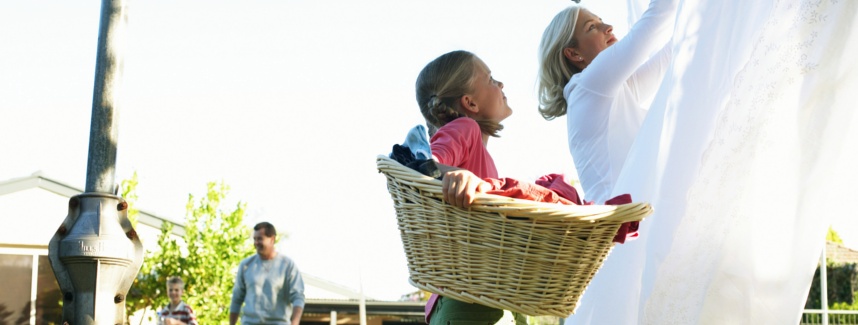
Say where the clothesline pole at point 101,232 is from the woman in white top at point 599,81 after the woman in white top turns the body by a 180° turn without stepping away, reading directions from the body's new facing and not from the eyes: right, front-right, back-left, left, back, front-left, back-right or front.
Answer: front

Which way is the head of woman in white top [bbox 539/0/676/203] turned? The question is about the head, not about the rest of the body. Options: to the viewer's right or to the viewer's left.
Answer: to the viewer's right

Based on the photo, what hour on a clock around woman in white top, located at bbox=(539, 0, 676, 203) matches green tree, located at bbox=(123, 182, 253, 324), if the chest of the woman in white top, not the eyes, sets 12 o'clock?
The green tree is roughly at 8 o'clock from the woman in white top.

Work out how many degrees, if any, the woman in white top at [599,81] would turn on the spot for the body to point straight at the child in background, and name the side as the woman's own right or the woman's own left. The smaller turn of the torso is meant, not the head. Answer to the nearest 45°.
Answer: approximately 135° to the woman's own left

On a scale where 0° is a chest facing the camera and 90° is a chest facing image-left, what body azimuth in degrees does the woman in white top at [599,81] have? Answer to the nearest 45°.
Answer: approximately 270°

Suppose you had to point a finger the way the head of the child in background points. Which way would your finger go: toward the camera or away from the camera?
toward the camera
